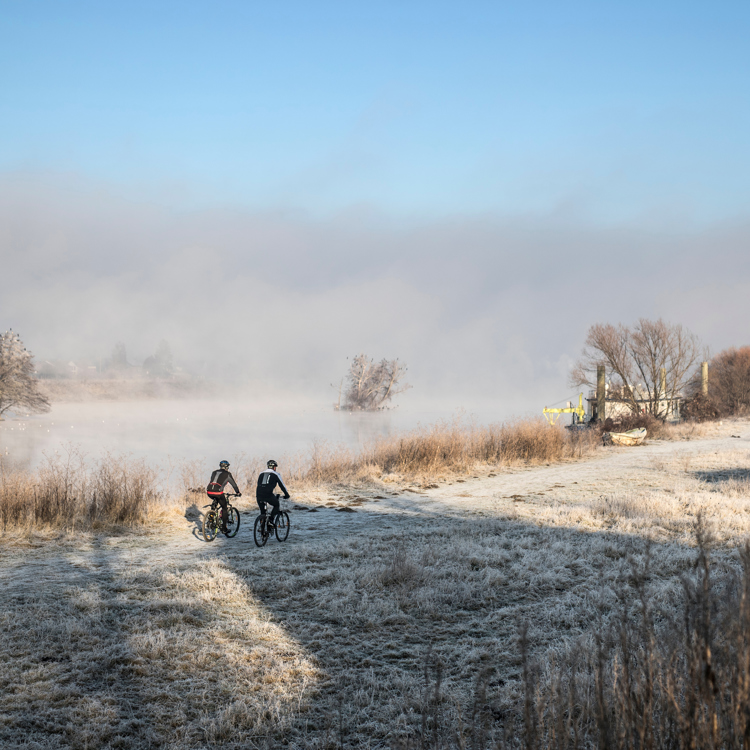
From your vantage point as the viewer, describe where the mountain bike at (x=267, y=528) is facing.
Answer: facing away from the viewer and to the right of the viewer

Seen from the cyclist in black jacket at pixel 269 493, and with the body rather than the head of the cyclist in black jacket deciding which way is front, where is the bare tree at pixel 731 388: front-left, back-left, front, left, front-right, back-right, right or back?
front

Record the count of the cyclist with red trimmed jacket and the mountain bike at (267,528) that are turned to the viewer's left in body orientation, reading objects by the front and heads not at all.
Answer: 0

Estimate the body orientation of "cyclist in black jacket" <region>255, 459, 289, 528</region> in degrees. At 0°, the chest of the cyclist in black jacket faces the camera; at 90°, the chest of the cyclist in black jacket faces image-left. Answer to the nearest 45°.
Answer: approximately 225°

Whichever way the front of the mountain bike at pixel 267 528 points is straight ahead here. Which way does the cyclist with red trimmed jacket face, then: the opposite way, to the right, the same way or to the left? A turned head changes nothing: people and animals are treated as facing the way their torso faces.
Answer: the same way

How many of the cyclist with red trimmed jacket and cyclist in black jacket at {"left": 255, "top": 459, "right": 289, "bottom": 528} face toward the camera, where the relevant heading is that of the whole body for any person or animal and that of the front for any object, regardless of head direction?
0

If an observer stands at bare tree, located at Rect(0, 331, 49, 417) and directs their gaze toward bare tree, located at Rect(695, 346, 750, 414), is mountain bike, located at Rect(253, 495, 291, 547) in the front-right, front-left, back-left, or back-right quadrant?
front-right

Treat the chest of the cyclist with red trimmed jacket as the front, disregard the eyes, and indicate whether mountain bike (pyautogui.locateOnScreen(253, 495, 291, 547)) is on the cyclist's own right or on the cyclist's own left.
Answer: on the cyclist's own right

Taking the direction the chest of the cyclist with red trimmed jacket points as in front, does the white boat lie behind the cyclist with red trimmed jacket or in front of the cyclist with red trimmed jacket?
in front

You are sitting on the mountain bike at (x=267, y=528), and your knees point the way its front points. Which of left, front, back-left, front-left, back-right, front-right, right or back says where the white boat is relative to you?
front

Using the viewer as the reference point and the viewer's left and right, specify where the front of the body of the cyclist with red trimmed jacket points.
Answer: facing away from the viewer and to the right of the viewer

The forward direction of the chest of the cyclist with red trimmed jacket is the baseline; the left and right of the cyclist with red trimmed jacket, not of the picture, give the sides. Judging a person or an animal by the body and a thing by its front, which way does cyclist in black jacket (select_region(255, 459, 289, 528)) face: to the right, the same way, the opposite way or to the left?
the same way

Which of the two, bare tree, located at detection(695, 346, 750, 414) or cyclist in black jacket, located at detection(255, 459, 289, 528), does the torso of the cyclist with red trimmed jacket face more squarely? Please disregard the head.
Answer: the bare tree

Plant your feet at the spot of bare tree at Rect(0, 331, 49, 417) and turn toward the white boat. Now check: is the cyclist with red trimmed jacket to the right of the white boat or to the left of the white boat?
right

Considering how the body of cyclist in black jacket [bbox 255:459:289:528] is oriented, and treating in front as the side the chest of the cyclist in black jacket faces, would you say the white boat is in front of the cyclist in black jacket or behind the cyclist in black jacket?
in front

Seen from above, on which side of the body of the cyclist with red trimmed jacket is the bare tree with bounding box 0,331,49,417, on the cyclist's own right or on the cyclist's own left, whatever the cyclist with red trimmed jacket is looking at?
on the cyclist's own left
